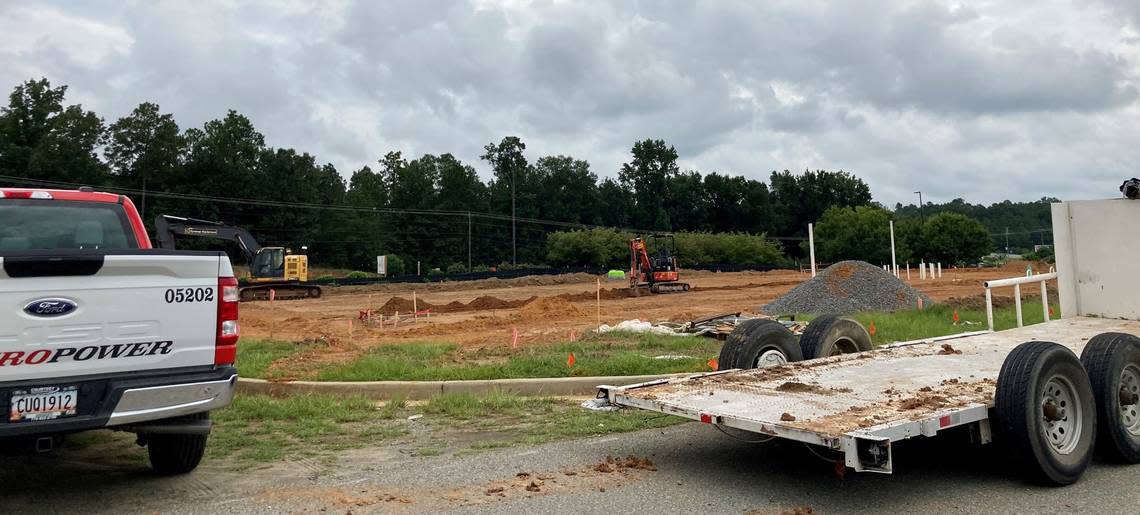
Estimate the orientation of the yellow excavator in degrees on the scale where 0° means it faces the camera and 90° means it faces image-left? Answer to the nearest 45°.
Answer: approximately 90°

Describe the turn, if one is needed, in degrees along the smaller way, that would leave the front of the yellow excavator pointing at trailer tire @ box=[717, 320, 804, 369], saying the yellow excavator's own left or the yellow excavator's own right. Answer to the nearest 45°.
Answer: approximately 90° to the yellow excavator's own left

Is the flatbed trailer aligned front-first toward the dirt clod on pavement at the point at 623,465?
no

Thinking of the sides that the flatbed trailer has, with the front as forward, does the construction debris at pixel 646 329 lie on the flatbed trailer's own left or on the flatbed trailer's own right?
on the flatbed trailer's own left

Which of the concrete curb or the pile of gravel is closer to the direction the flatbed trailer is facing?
the pile of gravel

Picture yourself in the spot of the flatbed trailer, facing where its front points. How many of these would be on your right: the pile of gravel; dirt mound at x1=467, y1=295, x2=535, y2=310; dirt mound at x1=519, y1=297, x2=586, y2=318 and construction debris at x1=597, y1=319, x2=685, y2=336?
0

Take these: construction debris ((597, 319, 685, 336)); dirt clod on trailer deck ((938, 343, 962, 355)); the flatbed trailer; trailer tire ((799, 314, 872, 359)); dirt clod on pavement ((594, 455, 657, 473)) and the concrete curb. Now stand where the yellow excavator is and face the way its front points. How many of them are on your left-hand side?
6

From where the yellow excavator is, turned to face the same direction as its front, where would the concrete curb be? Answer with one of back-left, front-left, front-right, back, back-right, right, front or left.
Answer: left

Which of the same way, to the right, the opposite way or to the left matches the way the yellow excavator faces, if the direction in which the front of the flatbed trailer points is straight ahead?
the opposite way

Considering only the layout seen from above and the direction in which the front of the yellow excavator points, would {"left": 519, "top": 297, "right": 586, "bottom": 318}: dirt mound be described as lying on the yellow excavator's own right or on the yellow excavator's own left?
on the yellow excavator's own left

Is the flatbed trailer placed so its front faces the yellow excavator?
no

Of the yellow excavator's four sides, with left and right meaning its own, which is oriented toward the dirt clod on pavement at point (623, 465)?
left
